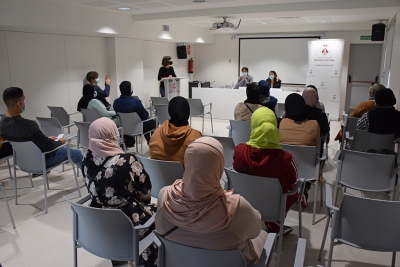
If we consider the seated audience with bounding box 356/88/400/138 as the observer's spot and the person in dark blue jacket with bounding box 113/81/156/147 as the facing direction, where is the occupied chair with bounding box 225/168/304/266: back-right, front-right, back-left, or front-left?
front-left

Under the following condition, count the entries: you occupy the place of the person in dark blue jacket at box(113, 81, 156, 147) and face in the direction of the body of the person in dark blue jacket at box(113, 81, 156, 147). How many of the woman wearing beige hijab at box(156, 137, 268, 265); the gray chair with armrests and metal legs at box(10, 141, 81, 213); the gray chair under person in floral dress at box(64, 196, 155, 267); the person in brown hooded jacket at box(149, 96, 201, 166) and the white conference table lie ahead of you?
1

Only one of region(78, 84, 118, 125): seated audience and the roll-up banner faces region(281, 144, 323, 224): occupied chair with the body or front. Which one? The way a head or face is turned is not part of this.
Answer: the roll-up banner

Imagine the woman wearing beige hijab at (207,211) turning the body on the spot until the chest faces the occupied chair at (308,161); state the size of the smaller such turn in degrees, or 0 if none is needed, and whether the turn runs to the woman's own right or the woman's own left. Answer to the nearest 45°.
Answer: approximately 45° to the woman's own right

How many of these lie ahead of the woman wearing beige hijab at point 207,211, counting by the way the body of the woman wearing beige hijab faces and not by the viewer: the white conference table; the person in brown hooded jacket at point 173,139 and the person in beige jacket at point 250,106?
3

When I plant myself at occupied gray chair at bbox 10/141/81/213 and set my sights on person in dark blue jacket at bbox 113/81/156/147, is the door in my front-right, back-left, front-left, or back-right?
front-right

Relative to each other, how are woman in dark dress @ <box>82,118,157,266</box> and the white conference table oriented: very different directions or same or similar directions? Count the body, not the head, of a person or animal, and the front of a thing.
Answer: very different directions

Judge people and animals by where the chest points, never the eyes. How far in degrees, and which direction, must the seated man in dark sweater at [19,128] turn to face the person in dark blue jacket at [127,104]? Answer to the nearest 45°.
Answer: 0° — they already face them

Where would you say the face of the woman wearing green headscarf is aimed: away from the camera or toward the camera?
away from the camera

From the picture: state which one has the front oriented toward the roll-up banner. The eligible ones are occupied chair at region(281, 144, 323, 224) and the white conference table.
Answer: the occupied chair

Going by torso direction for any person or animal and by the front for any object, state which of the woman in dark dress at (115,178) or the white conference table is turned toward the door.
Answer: the woman in dark dress

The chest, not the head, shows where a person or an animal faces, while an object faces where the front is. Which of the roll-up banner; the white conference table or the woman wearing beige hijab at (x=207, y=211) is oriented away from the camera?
the woman wearing beige hijab

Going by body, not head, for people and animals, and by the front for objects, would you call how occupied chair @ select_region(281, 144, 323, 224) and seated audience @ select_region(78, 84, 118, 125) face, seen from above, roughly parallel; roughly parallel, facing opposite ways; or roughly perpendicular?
roughly parallel

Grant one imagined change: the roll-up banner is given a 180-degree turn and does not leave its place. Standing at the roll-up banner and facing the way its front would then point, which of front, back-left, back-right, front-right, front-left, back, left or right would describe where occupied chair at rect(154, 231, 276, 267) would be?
back

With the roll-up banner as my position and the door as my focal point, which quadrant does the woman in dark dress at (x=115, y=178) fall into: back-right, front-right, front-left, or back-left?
back-right

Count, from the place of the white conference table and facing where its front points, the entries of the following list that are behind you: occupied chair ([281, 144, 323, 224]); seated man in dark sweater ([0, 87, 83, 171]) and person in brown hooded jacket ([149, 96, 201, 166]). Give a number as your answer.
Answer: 0

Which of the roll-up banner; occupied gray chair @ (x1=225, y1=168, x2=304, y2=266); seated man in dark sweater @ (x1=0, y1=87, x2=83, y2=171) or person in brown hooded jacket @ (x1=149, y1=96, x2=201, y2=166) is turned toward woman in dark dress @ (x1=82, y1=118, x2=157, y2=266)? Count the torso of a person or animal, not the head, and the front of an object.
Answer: the roll-up banner

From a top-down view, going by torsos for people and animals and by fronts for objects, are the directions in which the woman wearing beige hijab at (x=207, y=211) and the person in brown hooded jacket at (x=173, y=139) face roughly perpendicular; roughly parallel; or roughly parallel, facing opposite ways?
roughly parallel

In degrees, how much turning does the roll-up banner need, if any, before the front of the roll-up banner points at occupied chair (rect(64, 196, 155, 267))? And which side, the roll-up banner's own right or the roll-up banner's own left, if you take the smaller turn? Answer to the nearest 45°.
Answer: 0° — it already faces it

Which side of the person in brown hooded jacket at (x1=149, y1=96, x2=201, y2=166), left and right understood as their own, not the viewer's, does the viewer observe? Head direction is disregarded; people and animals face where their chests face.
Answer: back

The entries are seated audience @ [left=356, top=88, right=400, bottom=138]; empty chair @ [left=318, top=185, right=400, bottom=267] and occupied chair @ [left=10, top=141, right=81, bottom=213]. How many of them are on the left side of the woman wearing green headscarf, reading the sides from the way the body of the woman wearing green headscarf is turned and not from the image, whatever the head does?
1

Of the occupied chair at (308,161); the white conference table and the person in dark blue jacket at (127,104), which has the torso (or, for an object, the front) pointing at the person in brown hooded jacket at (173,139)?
the white conference table
